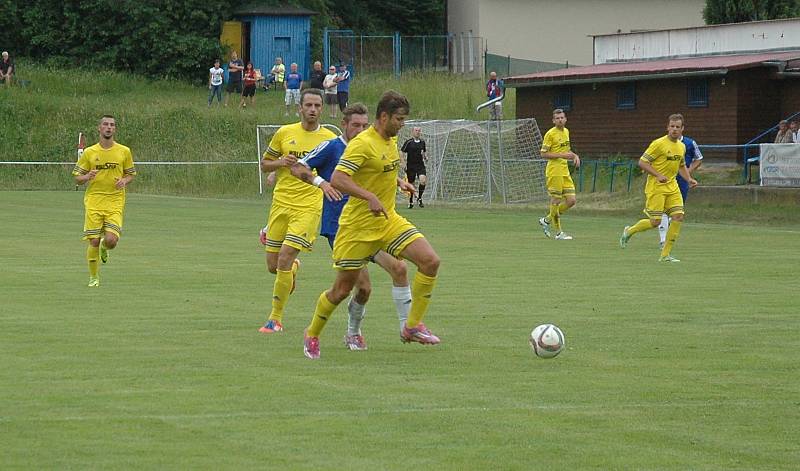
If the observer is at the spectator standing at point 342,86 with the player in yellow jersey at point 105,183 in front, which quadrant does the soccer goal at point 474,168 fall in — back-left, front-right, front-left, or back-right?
front-left

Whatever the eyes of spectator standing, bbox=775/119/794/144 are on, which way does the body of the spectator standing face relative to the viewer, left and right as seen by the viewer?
facing the viewer and to the left of the viewer

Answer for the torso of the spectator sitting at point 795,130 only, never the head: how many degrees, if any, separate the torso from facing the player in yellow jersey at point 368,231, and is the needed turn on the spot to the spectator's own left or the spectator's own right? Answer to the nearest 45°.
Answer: approximately 45° to the spectator's own left

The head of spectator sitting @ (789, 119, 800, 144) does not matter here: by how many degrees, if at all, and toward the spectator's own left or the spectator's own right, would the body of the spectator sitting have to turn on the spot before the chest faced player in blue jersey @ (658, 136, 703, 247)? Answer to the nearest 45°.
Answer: approximately 45° to the spectator's own left

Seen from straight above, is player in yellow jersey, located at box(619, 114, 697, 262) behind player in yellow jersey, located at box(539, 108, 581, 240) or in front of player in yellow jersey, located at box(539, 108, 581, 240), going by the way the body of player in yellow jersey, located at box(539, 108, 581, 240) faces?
in front

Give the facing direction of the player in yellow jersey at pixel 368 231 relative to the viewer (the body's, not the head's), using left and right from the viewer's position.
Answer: facing the viewer and to the right of the viewer

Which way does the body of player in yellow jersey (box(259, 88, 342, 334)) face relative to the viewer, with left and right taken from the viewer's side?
facing the viewer

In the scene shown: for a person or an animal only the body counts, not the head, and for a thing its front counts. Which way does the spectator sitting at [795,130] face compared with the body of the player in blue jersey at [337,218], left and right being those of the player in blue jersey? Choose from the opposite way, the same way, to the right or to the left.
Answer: to the right

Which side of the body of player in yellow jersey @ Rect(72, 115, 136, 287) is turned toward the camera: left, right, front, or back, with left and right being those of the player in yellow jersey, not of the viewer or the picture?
front

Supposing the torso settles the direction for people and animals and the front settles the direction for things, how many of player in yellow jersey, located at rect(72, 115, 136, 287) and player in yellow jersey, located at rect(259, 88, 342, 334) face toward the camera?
2
